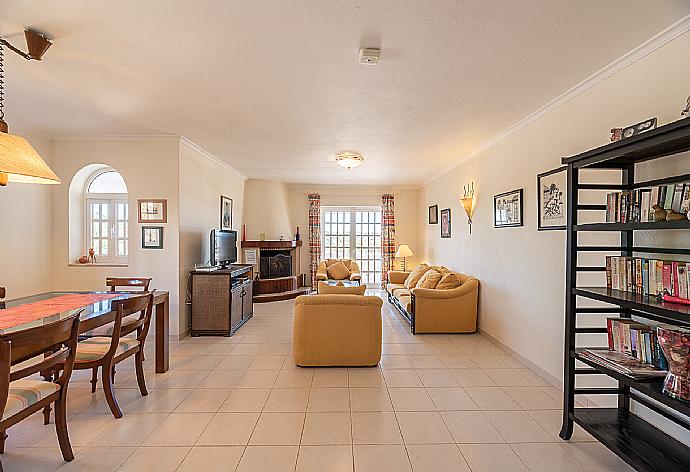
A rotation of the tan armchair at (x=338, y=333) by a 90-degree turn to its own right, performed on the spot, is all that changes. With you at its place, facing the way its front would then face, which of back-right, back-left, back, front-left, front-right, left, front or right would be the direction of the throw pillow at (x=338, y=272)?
left

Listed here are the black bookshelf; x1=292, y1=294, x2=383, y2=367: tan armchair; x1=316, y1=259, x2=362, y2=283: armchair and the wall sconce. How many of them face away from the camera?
1

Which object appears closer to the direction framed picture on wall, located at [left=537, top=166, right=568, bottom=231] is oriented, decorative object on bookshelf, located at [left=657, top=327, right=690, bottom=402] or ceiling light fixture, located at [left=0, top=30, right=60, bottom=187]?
the ceiling light fixture

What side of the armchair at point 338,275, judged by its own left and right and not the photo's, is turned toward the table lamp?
left

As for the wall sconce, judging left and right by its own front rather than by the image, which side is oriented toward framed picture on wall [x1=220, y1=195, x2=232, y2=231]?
front

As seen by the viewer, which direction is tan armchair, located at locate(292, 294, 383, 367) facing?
away from the camera

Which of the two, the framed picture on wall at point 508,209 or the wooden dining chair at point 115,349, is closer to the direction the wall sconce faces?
the wooden dining chair

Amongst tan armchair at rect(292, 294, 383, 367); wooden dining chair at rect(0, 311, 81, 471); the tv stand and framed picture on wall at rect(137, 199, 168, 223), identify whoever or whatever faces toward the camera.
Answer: the framed picture on wall

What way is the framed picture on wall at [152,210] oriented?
toward the camera

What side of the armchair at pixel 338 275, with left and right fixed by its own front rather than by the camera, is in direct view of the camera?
front

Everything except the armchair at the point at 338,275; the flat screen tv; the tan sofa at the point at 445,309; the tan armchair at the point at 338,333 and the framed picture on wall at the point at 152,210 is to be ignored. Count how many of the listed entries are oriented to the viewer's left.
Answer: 1
